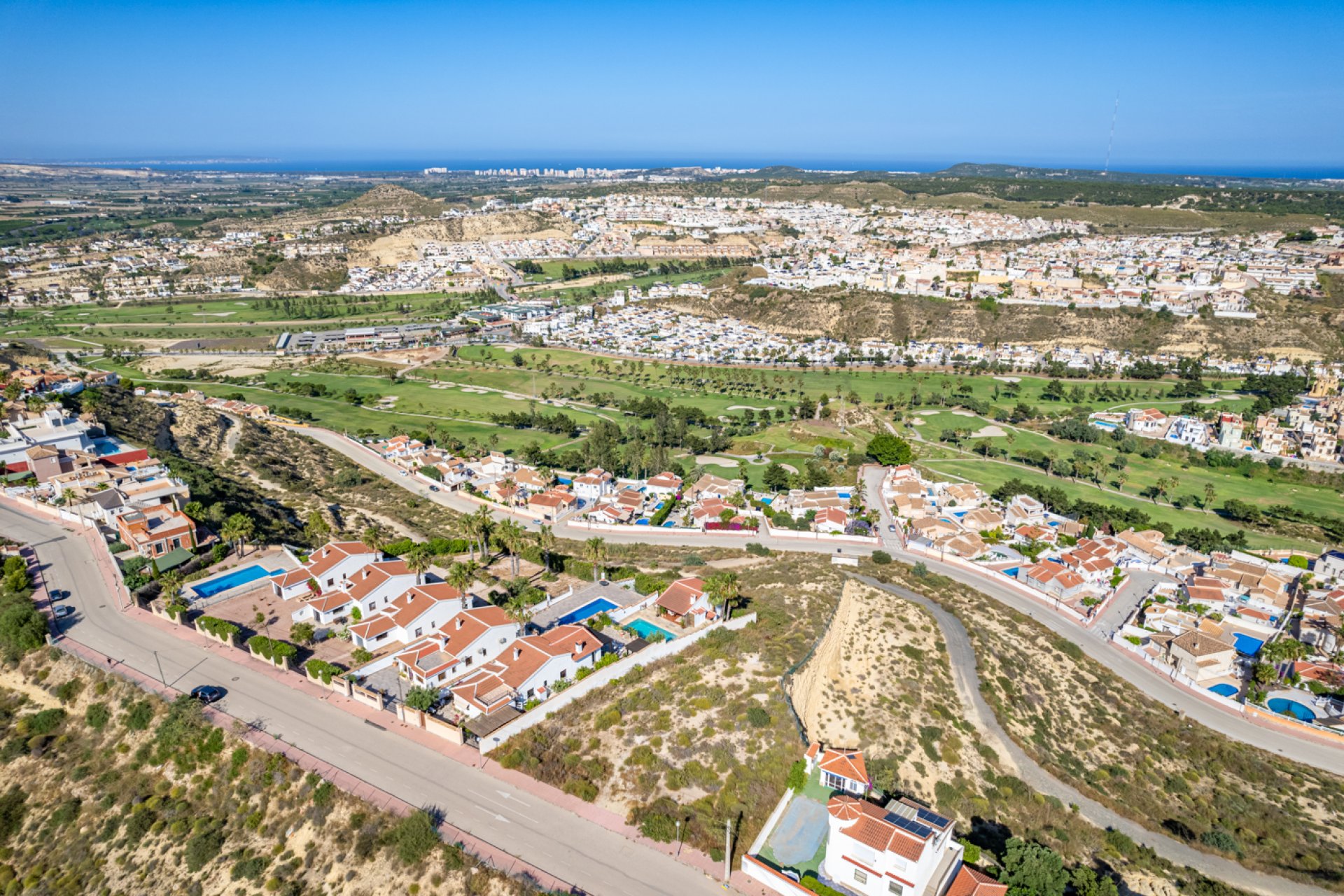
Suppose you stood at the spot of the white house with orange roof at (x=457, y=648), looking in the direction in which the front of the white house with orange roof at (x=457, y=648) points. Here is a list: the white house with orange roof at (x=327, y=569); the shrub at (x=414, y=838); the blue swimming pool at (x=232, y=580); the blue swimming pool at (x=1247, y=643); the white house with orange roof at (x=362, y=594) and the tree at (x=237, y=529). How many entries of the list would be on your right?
4

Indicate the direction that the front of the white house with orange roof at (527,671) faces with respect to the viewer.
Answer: facing the viewer and to the left of the viewer

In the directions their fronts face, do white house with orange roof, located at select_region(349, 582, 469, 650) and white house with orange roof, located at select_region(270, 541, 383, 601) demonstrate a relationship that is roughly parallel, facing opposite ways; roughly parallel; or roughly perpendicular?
roughly parallel

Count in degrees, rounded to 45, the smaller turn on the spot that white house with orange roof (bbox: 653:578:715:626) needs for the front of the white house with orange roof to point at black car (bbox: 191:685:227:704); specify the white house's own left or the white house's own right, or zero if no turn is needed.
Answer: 0° — it already faces it

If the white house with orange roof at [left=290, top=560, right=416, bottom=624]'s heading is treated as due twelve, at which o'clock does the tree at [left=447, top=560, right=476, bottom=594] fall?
The tree is roughly at 8 o'clock from the white house with orange roof.

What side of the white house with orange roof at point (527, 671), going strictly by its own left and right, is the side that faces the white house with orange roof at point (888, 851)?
left

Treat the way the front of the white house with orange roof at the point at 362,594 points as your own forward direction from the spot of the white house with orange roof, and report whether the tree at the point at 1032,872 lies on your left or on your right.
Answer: on your left

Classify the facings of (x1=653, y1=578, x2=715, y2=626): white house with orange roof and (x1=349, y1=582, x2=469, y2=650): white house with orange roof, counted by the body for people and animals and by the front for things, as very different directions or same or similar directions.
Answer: same or similar directions

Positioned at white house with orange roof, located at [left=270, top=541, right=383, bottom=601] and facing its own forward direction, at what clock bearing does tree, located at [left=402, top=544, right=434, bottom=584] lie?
The tree is roughly at 8 o'clock from the white house with orange roof.

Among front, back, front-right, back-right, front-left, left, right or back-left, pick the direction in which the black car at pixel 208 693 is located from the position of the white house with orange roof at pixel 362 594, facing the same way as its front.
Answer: front

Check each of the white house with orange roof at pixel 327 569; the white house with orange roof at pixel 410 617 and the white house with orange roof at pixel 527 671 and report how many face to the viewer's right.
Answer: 0

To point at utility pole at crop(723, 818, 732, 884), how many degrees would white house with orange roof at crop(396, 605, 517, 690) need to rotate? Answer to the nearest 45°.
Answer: approximately 90° to its left

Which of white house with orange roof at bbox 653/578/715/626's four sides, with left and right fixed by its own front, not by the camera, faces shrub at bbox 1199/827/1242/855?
left

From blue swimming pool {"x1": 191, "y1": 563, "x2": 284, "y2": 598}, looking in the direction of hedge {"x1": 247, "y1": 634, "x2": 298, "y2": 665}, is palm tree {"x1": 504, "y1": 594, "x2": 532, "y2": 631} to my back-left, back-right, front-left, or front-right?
front-left
